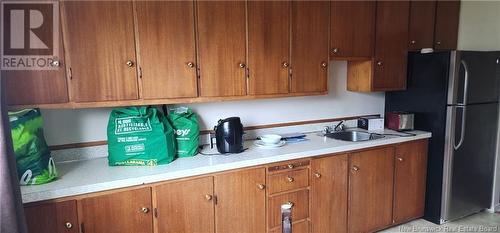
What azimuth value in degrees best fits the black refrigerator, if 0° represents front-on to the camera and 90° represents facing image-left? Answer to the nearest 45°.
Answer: approximately 315°

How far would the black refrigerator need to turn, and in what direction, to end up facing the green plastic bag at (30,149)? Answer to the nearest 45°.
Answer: approximately 90° to its right

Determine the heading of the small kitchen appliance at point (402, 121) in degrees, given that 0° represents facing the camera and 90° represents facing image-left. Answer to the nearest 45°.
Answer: approximately 315°

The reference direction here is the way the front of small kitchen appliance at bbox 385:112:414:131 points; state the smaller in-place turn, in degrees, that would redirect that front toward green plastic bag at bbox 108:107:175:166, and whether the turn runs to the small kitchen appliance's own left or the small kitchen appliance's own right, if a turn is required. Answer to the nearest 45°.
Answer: approximately 90° to the small kitchen appliance's own right

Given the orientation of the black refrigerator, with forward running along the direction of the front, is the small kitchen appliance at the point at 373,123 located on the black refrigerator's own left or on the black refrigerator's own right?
on the black refrigerator's own right

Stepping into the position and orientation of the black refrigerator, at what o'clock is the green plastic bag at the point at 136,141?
The green plastic bag is roughly at 3 o'clock from the black refrigerator.
